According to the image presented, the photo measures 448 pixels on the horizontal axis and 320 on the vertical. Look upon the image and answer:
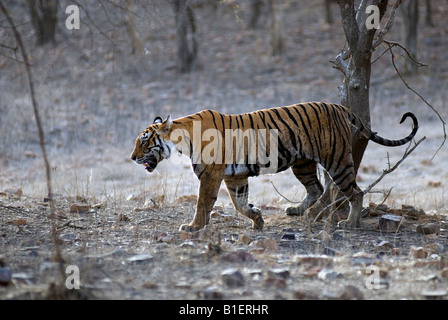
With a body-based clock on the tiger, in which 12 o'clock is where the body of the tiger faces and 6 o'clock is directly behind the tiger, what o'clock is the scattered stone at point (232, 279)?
The scattered stone is roughly at 9 o'clock from the tiger.

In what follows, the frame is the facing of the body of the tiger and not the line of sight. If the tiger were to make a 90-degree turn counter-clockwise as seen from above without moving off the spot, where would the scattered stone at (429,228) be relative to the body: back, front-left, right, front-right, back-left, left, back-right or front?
left

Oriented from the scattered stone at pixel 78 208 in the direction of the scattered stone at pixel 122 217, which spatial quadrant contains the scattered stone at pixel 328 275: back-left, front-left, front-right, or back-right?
front-right

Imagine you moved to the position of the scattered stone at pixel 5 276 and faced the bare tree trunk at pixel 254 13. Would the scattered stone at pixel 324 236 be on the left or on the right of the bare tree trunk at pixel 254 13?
right

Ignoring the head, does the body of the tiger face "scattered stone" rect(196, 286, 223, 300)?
no

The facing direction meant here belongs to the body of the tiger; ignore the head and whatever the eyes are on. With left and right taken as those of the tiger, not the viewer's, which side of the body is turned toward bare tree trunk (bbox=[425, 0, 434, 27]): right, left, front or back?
right

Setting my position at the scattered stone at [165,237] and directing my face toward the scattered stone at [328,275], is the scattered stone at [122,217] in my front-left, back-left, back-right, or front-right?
back-left

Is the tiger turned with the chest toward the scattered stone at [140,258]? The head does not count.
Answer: no

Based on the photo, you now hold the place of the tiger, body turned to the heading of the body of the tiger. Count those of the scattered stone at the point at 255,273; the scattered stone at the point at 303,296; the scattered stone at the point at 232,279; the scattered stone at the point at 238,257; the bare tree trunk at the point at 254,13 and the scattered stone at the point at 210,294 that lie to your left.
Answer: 5

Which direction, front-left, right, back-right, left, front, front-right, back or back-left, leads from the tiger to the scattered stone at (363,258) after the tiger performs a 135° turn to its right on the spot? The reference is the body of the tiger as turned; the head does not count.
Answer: right

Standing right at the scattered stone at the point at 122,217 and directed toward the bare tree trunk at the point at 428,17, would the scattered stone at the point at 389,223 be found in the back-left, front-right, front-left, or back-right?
front-right

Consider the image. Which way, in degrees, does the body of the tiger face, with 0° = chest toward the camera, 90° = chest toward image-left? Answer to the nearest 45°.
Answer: approximately 90°

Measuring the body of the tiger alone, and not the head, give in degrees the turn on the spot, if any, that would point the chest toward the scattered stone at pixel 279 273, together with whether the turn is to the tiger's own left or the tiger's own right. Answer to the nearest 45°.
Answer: approximately 90° to the tiger's own left

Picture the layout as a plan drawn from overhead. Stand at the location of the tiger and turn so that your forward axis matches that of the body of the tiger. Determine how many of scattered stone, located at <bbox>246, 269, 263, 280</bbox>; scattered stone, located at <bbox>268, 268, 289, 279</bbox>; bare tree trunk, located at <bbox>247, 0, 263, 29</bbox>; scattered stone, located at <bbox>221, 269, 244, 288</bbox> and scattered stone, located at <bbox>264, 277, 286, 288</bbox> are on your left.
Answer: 4

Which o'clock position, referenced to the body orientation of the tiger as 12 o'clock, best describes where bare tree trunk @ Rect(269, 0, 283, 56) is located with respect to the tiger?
The bare tree trunk is roughly at 3 o'clock from the tiger.

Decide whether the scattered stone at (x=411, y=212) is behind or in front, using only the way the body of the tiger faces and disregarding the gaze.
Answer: behind

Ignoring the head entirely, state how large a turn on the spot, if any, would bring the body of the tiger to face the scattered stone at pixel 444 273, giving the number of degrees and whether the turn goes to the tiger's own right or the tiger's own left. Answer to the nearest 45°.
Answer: approximately 135° to the tiger's own left

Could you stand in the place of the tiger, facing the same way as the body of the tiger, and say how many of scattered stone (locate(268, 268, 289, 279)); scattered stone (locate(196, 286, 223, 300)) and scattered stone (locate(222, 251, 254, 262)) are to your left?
3

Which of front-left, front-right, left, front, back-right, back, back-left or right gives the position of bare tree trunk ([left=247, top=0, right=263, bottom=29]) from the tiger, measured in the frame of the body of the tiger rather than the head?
right

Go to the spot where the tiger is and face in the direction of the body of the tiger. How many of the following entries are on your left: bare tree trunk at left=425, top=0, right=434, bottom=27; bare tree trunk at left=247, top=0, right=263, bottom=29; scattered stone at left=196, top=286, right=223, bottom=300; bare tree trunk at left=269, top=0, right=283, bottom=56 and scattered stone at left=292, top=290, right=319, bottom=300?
2
